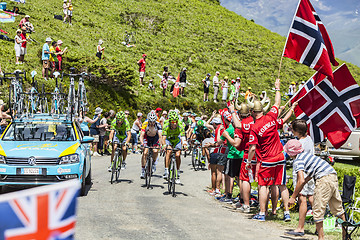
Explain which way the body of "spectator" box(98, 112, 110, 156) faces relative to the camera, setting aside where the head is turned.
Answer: to the viewer's right

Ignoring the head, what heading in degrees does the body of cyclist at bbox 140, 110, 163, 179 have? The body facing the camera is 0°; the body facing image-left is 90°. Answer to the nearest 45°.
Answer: approximately 0°

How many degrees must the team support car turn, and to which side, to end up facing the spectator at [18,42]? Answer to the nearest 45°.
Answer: approximately 180°

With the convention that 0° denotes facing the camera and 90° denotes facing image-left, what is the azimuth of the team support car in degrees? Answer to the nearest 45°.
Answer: approximately 0°

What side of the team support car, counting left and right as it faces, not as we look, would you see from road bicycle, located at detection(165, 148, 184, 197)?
left

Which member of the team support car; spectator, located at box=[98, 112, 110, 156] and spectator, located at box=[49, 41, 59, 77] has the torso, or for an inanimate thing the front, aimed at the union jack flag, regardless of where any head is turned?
the team support car

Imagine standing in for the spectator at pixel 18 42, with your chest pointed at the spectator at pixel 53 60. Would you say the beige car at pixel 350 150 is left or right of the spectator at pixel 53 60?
right

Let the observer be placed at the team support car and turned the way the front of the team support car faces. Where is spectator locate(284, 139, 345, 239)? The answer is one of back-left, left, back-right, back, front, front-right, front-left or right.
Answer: front-left

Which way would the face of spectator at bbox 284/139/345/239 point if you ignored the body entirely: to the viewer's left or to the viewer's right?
to the viewer's left
